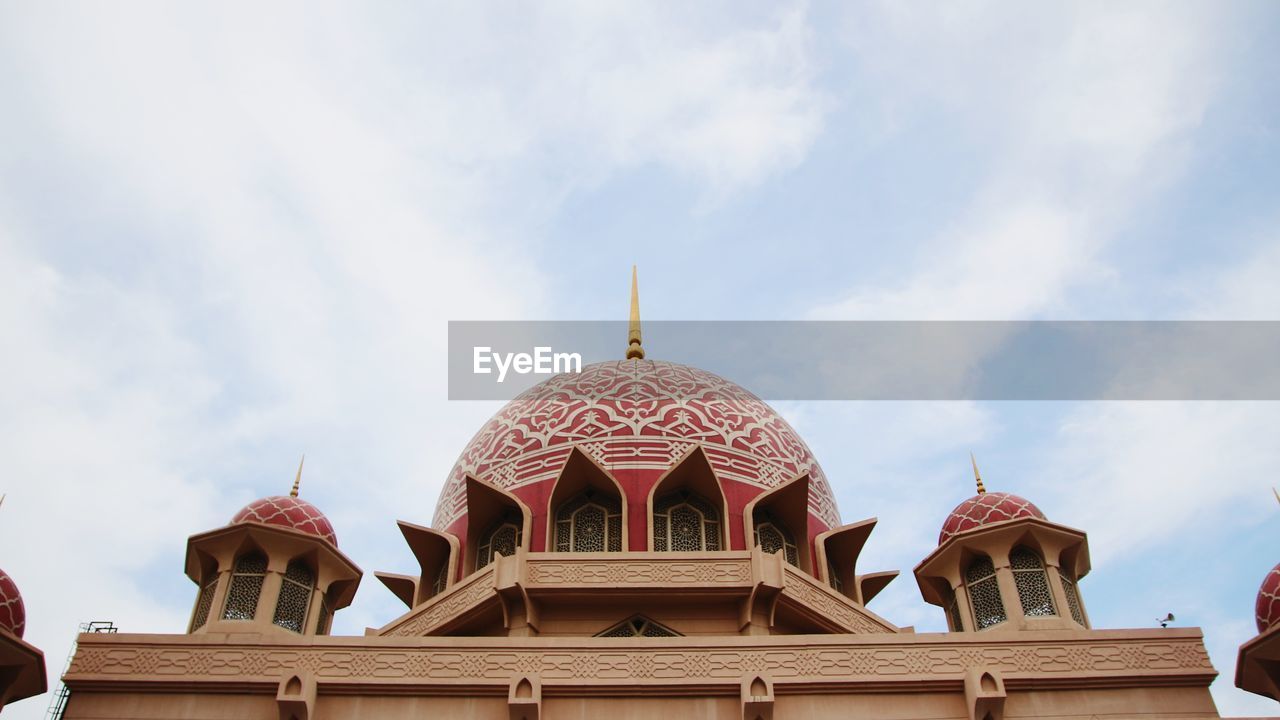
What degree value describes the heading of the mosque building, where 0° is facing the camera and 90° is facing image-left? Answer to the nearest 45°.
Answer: approximately 0°
